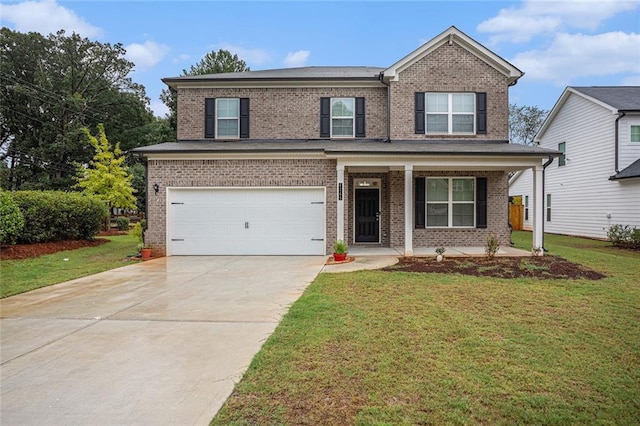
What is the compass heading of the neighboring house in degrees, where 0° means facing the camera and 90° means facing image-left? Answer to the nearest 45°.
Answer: approximately 315°

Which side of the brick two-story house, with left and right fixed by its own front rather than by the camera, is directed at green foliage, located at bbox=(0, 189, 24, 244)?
right

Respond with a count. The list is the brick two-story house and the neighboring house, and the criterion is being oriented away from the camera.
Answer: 0

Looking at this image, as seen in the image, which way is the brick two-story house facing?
toward the camera

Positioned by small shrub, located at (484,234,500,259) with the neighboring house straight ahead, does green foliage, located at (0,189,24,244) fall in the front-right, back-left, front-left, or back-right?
back-left

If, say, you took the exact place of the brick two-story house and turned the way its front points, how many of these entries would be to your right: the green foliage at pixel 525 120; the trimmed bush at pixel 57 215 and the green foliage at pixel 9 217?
2

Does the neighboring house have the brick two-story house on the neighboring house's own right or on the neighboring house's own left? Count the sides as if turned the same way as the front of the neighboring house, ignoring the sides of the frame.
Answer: on the neighboring house's own right

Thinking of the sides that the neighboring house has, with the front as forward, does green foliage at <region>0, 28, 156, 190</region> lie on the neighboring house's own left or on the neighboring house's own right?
on the neighboring house's own right

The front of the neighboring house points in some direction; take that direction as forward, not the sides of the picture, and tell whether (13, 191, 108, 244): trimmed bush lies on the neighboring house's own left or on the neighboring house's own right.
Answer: on the neighboring house's own right

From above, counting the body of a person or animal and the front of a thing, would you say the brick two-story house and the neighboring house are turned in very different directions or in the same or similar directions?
same or similar directions

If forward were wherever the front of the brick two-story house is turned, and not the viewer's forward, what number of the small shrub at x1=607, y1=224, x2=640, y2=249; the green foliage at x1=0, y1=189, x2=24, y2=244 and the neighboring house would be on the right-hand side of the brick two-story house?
1

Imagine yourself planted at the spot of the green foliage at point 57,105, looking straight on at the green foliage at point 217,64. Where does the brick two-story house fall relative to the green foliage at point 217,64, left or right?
right

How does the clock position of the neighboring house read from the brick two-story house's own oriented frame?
The neighboring house is roughly at 8 o'clock from the brick two-story house.
